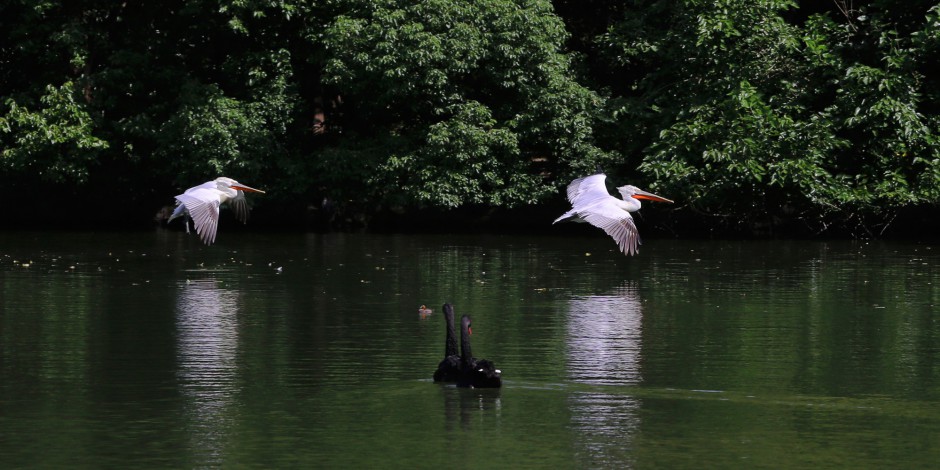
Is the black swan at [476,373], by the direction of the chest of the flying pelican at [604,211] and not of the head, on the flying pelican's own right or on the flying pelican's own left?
on the flying pelican's own right

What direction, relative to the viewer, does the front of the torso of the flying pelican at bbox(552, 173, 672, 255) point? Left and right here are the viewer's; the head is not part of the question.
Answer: facing to the right of the viewer

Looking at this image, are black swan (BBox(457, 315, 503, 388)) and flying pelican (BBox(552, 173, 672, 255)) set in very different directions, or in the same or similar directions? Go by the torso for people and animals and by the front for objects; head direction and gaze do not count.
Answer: very different directions

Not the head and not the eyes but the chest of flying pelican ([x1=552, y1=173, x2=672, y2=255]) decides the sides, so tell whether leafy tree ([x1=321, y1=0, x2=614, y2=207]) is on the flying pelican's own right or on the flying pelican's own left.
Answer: on the flying pelican's own left

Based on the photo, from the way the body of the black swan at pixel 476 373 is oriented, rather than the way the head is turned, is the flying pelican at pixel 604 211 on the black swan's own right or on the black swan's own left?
on the black swan's own right

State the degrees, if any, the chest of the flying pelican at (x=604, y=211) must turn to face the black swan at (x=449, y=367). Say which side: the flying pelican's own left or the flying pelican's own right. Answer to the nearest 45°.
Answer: approximately 90° to the flying pelican's own right

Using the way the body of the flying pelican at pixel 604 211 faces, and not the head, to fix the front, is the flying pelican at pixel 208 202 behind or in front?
behind

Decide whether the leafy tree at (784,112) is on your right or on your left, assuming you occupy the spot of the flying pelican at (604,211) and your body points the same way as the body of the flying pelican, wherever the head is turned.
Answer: on your left
